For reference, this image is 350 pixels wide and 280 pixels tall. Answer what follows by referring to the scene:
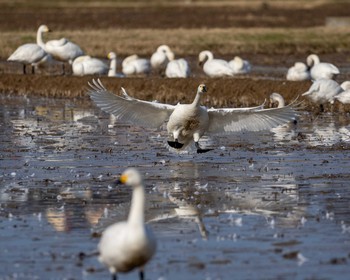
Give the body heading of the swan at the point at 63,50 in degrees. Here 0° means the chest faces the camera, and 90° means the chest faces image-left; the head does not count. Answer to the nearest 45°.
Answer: approximately 90°

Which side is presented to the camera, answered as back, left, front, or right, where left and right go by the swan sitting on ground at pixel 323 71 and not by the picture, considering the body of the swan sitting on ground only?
left

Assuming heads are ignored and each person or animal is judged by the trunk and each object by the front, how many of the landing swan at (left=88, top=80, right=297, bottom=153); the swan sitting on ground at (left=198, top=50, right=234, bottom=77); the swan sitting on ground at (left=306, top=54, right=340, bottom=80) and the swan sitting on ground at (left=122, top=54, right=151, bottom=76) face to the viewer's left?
3

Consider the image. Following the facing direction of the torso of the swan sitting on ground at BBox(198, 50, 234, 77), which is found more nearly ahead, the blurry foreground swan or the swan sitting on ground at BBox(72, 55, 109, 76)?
the swan sitting on ground

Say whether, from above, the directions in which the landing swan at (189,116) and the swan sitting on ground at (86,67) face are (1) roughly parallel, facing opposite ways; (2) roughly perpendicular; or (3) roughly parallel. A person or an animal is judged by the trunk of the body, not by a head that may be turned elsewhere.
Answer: roughly perpendicular

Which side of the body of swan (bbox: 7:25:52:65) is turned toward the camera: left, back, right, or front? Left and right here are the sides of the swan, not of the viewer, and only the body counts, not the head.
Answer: right

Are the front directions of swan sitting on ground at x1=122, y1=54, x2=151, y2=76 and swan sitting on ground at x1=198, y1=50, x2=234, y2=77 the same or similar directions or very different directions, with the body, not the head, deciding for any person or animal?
same or similar directions

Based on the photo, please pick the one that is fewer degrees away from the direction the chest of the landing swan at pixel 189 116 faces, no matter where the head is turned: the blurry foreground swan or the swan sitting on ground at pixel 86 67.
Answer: the blurry foreground swan

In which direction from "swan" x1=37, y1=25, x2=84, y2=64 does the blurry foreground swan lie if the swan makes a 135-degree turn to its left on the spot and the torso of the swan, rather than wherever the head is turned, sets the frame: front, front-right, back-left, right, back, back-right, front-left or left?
front-right

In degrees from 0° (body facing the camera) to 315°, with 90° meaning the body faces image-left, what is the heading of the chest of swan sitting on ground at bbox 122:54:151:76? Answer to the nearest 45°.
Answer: approximately 90°

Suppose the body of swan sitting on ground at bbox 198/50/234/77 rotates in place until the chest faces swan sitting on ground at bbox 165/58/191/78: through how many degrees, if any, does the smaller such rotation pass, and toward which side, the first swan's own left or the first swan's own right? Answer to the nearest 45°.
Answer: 0° — it already faces it

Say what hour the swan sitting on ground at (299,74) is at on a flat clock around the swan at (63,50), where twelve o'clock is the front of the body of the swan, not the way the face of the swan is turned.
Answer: The swan sitting on ground is roughly at 7 o'clock from the swan.

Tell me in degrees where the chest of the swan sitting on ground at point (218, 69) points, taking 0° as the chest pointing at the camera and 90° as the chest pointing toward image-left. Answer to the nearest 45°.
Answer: approximately 90°

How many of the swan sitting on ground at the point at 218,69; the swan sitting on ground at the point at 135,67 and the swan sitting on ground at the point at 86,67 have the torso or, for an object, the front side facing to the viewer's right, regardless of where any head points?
0

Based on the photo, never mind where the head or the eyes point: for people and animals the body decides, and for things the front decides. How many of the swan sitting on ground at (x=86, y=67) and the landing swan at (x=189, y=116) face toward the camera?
1
